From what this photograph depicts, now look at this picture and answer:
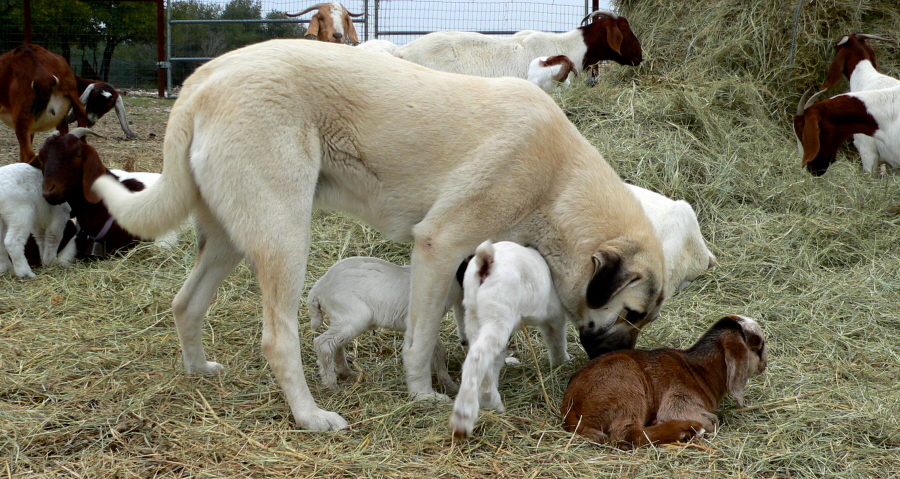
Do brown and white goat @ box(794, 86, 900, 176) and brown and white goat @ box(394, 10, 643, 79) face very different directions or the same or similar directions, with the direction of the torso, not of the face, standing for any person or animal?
very different directions

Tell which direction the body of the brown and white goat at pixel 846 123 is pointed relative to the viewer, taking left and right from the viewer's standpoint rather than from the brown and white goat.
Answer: facing to the left of the viewer

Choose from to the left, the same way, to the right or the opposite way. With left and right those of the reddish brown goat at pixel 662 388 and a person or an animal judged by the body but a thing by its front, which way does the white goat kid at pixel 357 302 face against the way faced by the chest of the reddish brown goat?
the same way

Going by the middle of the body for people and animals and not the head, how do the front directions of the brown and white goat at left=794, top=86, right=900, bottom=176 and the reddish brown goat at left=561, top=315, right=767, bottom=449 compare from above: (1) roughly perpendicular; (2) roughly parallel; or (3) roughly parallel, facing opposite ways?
roughly parallel, facing opposite ways

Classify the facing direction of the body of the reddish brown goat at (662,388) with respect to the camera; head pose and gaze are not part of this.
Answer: to the viewer's right

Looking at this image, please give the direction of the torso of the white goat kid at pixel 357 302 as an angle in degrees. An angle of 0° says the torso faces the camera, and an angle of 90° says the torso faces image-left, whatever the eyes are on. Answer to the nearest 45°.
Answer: approximately 270°

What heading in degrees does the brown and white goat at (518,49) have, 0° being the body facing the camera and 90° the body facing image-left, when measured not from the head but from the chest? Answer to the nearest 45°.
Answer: approximately 270°

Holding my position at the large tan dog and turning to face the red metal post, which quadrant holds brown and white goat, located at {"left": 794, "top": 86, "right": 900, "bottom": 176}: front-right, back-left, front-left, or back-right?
front-right

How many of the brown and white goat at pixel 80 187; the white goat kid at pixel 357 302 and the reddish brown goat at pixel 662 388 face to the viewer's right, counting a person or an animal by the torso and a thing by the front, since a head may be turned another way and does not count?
2

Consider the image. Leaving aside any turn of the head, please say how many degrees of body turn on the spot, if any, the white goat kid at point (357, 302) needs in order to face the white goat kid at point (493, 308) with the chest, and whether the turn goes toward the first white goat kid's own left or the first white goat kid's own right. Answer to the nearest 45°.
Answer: approximately 45° to the first white goat kid's own right

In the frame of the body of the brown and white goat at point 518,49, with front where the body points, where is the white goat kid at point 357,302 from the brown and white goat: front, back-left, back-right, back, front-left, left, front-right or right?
right

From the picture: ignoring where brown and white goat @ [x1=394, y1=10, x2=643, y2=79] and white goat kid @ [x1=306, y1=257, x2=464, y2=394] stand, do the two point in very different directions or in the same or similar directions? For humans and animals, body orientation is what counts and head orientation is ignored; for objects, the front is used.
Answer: same or similar directions

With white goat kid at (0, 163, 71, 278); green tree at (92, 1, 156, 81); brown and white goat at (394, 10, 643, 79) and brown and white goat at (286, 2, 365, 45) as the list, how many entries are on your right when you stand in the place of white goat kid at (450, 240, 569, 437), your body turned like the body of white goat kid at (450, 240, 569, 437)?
0
